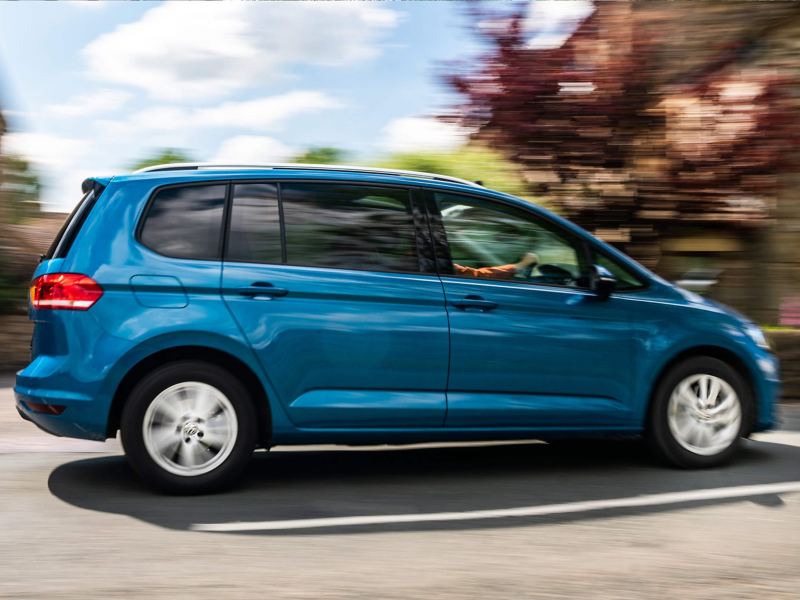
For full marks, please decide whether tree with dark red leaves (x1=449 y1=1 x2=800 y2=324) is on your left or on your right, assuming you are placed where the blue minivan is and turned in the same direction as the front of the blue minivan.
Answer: on your left

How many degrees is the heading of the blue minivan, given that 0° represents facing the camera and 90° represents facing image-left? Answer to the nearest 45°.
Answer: approximately 270°
